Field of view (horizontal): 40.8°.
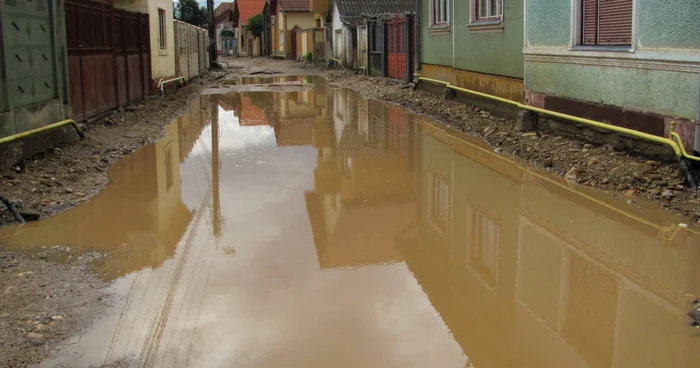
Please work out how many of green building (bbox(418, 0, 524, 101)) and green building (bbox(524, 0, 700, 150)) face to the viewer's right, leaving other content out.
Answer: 0

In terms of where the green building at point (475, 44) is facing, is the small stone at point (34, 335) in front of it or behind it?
in front

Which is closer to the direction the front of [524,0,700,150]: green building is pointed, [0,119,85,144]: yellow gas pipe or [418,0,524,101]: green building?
the yellow gas pipe

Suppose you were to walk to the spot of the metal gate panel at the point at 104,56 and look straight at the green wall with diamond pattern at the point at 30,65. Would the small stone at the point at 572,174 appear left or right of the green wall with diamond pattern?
left

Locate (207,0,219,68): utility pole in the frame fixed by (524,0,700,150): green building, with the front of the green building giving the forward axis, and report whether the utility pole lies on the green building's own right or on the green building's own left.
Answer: on the green building's own right

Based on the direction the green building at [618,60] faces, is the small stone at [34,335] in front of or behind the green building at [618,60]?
in front

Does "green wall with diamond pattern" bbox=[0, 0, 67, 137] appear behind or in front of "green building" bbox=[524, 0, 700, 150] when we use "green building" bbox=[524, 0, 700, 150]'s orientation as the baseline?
in front

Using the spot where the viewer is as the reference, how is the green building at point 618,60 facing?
facing the viewer and to the left of the viewer

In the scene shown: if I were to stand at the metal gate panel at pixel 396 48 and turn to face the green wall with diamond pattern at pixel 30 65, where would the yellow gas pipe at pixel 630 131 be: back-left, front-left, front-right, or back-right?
front-left

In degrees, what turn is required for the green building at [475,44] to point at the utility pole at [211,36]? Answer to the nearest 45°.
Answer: approximately 90° to its right
